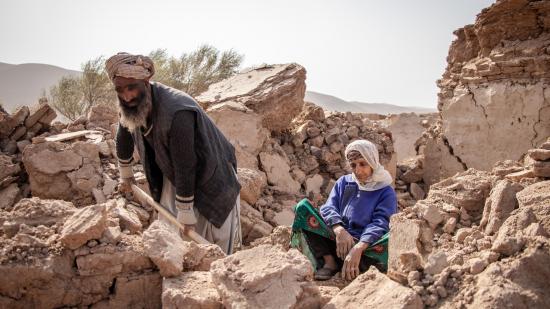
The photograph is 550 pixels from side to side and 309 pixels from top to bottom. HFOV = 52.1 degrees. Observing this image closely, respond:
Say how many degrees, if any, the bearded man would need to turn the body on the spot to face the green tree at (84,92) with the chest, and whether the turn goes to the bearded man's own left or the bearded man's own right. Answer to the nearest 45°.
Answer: approximately 135° to the bearded man's own right

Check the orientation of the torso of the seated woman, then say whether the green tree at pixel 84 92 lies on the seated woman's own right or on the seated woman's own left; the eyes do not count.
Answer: on the seated woman's own right

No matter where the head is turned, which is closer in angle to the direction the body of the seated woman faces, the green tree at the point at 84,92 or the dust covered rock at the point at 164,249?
the dust covered rock

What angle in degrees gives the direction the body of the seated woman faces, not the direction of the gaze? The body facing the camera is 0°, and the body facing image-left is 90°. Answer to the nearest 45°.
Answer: approximately 45°

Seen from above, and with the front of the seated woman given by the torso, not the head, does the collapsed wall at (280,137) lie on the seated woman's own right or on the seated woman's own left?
on the seated woman's own right

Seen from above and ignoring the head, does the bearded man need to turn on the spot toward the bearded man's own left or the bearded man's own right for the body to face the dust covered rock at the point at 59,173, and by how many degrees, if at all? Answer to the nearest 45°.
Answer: approximately 90° to the bearded man's own right

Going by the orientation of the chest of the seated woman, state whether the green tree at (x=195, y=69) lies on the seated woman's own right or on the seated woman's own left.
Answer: on the seated woman's own right
